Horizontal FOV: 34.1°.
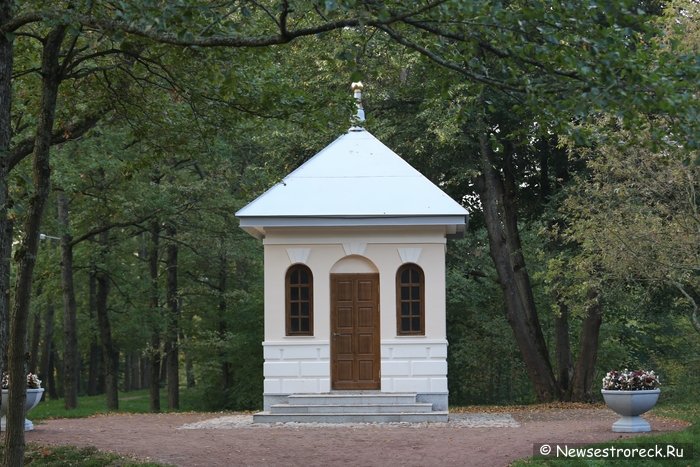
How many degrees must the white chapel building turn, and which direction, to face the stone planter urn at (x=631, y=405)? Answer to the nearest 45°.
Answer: approximately 45° to its left

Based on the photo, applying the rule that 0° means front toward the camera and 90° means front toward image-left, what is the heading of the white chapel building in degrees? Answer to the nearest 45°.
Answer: approximately 0°
